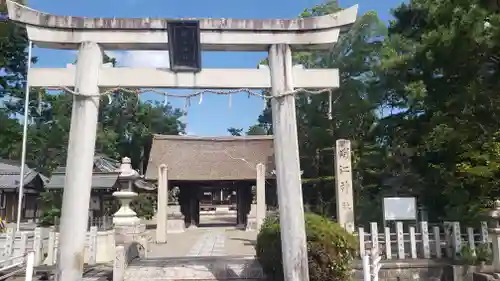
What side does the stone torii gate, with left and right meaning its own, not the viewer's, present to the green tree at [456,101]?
left

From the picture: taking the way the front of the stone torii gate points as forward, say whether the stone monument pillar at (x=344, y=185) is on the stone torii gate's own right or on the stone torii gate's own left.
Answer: on the stone torii gate's own left

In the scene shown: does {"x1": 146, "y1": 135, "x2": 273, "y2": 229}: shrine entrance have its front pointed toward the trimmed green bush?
yes

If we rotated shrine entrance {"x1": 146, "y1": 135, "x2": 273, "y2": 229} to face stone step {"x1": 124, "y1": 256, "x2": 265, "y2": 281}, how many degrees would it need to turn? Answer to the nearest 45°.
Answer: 0° — it already faces it

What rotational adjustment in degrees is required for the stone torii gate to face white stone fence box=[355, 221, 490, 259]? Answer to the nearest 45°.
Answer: approximately 90° to its left

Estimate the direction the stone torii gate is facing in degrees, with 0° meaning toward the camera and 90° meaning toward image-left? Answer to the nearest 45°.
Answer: approximately 0°

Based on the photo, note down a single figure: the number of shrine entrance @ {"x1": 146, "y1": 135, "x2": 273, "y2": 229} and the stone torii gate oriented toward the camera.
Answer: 2

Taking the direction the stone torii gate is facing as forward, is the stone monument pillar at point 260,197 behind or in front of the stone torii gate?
behind
